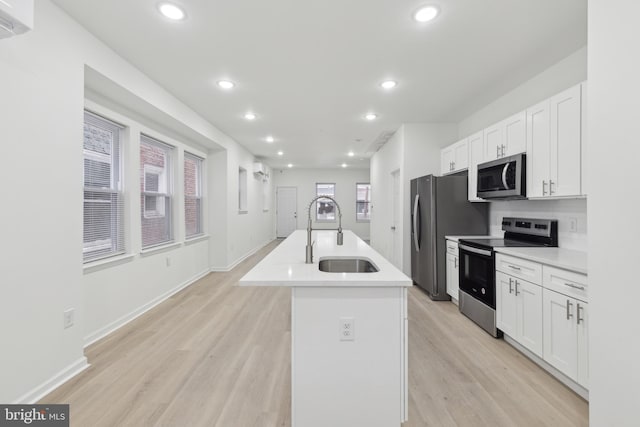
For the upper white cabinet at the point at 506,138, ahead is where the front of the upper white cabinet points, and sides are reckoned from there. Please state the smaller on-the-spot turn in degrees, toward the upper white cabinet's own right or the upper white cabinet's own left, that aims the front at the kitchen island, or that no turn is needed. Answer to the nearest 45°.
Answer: approximately 45° to the upper white cabinet's own left

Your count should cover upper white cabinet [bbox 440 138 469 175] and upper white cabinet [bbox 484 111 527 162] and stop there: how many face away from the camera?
0

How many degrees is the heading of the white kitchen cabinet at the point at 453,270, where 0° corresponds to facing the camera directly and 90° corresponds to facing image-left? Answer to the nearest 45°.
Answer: approximately 45°

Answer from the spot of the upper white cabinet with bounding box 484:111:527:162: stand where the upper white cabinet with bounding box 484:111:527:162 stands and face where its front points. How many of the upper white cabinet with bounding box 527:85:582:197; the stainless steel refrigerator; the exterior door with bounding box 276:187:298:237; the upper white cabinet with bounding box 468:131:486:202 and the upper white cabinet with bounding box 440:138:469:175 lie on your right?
4

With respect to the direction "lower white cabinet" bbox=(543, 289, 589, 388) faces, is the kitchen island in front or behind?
in front

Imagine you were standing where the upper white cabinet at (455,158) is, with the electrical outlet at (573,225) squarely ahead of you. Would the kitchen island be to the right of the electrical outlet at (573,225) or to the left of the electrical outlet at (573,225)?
right

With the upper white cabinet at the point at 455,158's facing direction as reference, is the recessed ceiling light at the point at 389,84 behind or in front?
in front

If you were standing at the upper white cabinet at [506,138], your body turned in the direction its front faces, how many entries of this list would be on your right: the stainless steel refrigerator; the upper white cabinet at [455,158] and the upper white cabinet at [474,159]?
3
